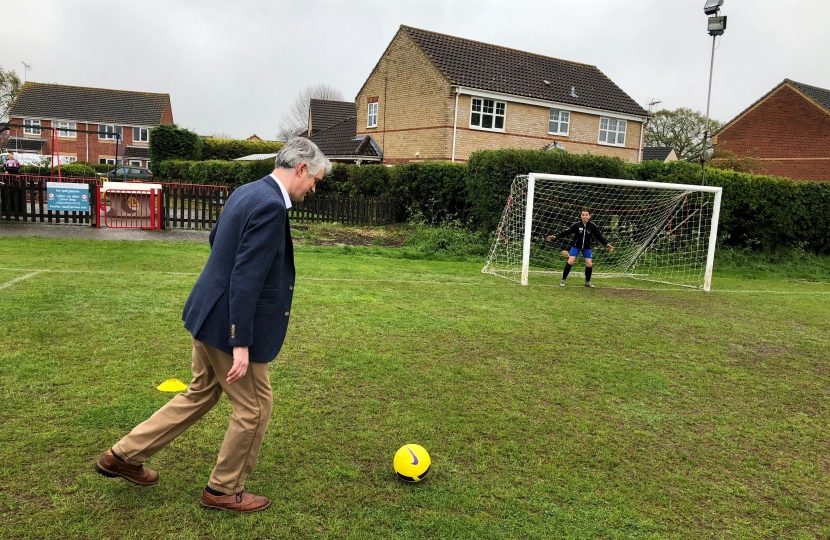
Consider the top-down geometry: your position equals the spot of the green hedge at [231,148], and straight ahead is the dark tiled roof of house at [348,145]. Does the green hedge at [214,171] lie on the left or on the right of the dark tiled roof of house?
right

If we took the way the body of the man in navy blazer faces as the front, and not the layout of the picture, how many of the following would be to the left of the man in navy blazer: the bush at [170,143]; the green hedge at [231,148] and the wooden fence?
3

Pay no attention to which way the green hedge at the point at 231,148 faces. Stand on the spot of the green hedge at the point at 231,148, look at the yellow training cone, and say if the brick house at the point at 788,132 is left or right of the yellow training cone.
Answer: left

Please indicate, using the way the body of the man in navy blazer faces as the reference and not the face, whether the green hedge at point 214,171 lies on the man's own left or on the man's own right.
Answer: on the man's own left

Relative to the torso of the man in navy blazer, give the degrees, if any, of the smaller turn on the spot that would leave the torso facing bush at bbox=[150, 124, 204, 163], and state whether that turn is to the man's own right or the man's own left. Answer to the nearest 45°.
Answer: approximately 90° to the man's own left

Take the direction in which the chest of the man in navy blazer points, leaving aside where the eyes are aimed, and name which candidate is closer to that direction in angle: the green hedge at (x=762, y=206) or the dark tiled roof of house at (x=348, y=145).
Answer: the green hedge

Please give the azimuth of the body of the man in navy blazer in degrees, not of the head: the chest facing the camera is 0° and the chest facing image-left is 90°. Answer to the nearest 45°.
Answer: approximately 270°

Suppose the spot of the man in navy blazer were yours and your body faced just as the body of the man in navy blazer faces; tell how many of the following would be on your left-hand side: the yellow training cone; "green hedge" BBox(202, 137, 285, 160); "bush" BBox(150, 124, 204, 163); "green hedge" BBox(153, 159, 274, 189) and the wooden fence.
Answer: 5

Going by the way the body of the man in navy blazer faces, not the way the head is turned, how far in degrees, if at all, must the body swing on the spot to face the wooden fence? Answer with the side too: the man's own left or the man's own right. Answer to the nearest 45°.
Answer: approximately 90° to the man's own left

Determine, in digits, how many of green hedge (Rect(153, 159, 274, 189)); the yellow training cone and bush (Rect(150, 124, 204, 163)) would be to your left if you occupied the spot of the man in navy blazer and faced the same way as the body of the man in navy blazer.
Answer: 3

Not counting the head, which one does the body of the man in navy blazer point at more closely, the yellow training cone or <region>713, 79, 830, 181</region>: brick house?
the brick house

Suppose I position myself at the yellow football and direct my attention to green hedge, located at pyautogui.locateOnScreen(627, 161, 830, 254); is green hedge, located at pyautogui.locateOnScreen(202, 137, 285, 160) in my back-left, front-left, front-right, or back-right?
front-left

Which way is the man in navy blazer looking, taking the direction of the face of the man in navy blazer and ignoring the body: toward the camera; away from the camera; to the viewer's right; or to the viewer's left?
to the viewer's right

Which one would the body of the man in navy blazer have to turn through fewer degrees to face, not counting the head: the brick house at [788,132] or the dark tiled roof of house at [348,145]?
the brick house

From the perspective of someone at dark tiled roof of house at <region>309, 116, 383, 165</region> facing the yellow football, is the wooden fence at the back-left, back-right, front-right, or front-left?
front-right
